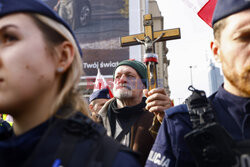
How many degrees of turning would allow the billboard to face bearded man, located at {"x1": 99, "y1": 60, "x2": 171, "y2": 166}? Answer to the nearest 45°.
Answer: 0° — it already faces them

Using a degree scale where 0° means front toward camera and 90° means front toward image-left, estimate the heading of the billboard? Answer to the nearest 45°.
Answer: approximately 0°

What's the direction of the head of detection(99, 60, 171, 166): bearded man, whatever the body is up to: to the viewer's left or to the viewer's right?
to the viewer's left

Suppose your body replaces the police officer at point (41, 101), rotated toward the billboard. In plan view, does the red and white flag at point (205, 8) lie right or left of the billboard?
right

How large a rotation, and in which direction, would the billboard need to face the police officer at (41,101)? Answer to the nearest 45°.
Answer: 0° — it already faces them

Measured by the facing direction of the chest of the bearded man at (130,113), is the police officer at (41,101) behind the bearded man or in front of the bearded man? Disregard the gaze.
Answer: in front

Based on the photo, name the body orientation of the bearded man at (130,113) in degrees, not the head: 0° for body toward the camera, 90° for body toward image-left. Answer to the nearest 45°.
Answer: approximately 45°
